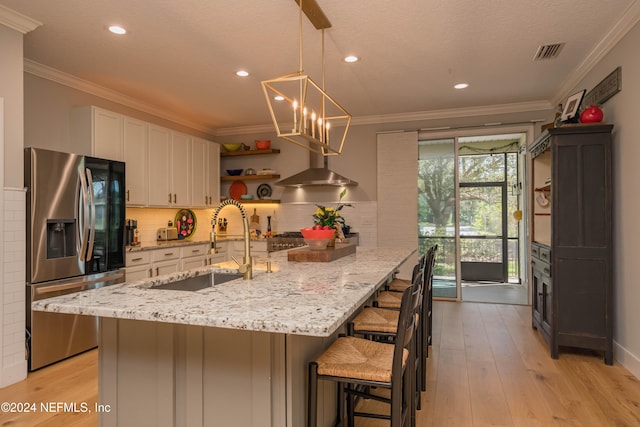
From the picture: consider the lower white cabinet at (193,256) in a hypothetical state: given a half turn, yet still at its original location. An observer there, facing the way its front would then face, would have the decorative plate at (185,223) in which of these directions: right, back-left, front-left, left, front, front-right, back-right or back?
front-right

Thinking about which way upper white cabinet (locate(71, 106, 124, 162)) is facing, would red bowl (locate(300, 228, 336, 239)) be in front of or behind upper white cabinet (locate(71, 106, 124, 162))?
in front

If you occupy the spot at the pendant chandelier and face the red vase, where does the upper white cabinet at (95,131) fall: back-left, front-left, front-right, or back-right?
back-left

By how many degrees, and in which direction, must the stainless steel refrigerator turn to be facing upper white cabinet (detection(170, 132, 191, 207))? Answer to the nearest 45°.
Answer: approximately 90° to its left

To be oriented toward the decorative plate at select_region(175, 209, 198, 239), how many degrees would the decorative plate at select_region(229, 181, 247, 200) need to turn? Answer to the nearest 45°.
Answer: approximately 45° to its right

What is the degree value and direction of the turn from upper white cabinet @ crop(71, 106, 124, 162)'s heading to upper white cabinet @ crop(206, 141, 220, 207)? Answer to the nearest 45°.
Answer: approximately 90° to its left

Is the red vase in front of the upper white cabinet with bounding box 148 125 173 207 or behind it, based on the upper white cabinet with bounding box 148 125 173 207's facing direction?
in front

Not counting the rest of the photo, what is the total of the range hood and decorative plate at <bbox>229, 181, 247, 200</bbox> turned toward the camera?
2
